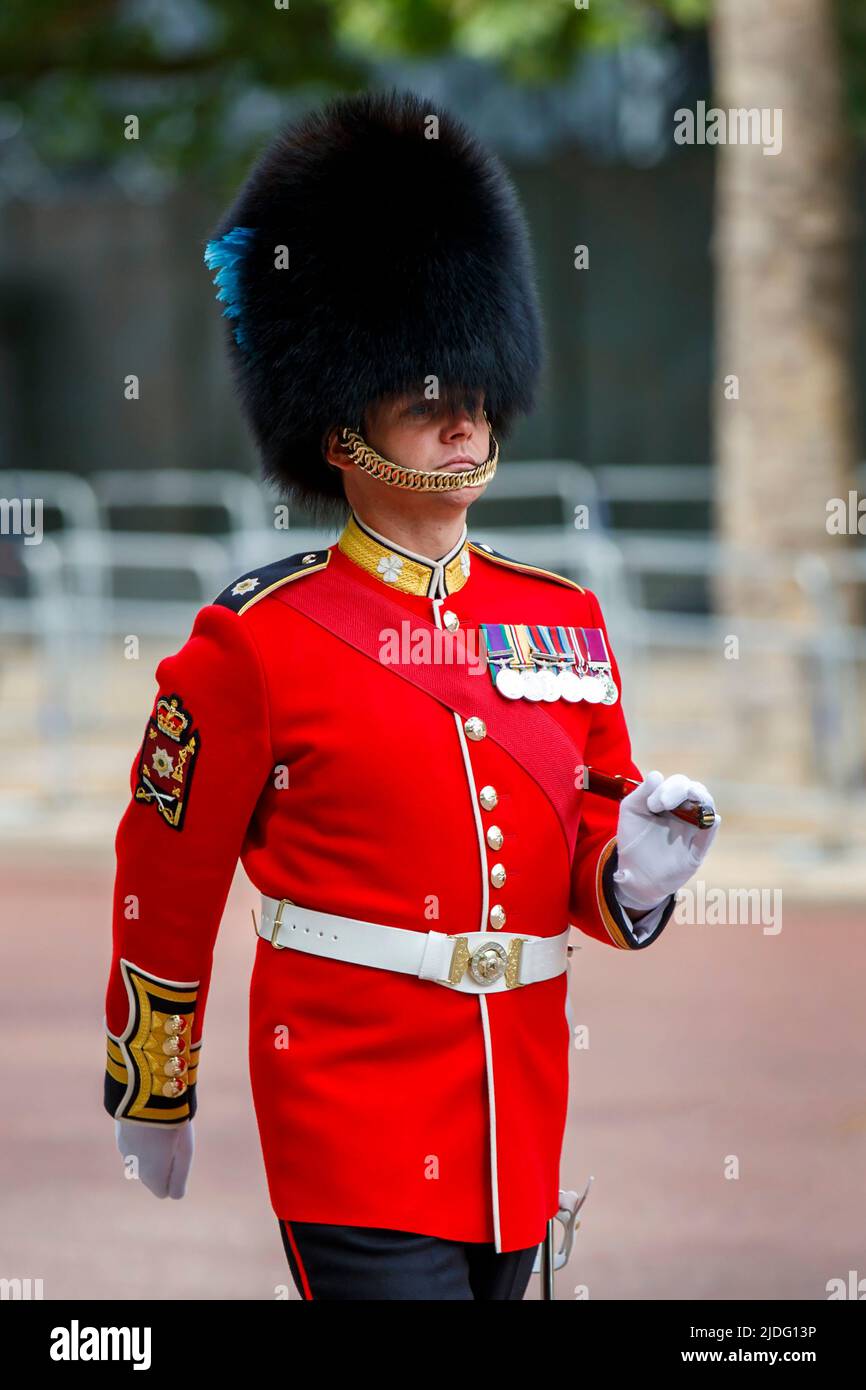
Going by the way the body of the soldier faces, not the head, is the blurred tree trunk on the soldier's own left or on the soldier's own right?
on the soldier's own left

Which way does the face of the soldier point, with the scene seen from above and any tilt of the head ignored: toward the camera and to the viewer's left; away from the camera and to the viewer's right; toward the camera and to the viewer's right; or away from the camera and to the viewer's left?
toward the camera and to the viewer's right

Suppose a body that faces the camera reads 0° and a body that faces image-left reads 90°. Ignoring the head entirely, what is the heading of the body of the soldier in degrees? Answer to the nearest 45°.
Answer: approximately 315°
